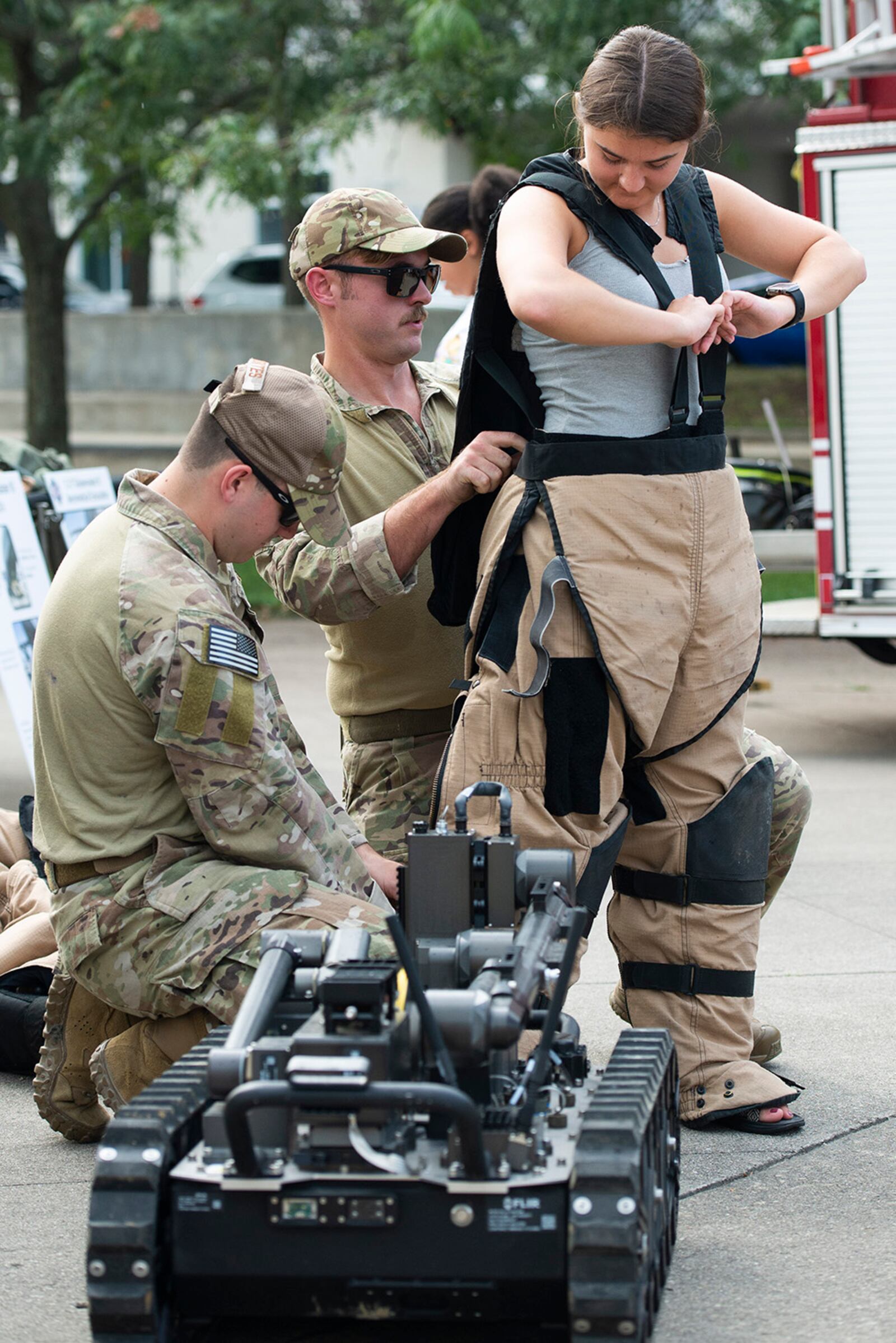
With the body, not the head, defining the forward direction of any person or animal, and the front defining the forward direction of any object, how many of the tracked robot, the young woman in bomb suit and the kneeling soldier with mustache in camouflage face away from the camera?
1

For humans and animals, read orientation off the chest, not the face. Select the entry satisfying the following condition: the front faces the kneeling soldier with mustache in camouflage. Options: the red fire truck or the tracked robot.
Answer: the tracked robot

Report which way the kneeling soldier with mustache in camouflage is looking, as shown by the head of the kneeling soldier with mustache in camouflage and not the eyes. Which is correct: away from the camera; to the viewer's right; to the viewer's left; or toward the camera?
to the viewer's right

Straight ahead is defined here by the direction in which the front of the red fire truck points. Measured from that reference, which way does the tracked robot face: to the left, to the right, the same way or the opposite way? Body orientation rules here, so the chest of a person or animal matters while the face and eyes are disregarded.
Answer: to the left

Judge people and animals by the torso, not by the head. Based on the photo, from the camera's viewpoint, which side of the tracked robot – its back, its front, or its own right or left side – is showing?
back

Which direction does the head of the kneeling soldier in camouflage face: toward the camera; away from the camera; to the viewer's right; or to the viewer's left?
to the viewer's right

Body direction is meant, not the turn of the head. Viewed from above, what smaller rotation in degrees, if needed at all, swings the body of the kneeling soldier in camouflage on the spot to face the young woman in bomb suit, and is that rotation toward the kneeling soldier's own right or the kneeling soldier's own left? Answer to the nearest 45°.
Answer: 0° — they already face them

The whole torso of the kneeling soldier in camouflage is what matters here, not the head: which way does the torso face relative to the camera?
to the viewer's right

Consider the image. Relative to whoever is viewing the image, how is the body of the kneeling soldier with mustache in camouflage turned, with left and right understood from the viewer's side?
facing the viewer and to the right of the viewer
